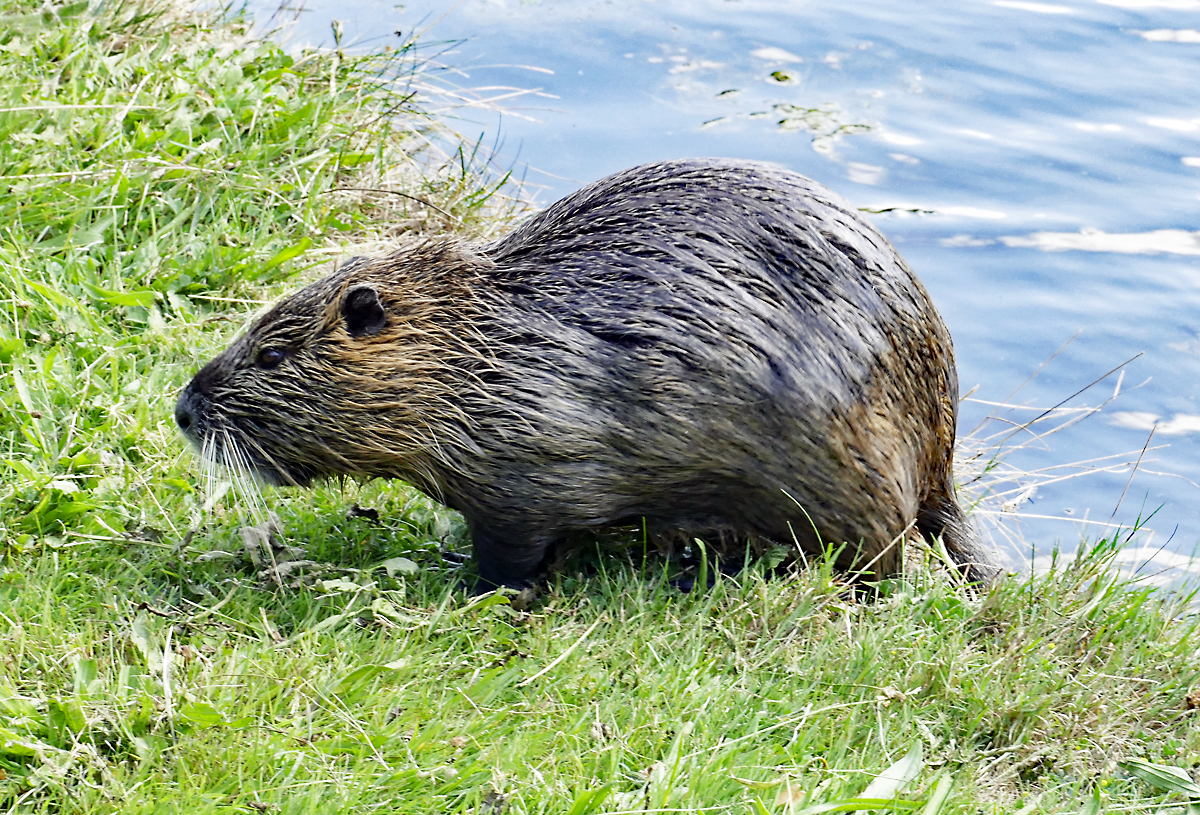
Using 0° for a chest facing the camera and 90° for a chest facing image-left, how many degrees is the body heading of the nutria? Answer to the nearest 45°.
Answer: approximately 90°
